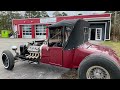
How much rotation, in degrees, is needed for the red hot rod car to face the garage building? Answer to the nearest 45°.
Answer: approximately 45° to its right

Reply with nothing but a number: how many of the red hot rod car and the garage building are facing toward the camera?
1

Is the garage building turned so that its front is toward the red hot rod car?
yes

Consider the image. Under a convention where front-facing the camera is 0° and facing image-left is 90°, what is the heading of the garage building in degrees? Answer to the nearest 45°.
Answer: approximately 0°

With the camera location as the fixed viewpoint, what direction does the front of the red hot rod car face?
facing away from the viewer and to the left of the viewer
